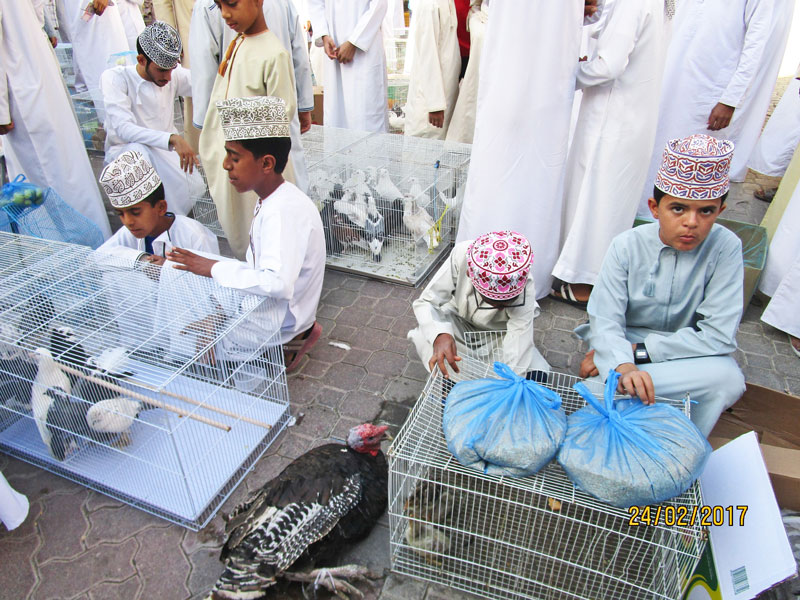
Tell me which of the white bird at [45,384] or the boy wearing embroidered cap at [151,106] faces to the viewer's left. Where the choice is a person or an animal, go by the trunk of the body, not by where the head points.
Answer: the white bird

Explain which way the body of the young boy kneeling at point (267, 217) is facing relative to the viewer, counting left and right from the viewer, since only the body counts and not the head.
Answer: facing to the left of the viewer

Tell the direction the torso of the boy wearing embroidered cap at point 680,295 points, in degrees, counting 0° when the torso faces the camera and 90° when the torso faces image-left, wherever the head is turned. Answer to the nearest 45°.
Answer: approximately 0°

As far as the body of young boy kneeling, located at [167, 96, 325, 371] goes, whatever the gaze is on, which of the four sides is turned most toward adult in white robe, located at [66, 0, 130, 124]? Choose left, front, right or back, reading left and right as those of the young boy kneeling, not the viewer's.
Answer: right

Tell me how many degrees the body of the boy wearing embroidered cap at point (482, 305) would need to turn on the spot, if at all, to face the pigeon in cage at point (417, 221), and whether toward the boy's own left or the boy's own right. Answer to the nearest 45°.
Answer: approximately 180°

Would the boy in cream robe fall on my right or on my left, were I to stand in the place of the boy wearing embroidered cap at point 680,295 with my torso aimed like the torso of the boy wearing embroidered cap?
on my right

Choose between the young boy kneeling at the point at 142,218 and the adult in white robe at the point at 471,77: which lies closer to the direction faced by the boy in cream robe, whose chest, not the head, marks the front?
the young boy kneeling

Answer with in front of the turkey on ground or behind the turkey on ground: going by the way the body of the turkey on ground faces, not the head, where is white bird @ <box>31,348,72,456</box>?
behind

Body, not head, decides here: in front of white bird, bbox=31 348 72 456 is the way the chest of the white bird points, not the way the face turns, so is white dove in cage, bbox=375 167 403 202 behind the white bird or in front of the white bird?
behind
